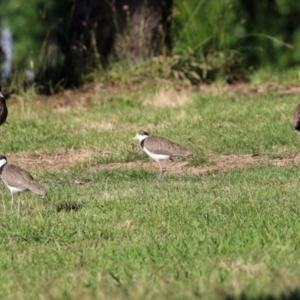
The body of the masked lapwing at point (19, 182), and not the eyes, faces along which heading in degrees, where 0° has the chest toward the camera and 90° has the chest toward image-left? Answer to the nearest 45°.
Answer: approximately 90°

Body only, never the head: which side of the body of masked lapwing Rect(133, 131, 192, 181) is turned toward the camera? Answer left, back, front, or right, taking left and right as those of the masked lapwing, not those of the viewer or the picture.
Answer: left

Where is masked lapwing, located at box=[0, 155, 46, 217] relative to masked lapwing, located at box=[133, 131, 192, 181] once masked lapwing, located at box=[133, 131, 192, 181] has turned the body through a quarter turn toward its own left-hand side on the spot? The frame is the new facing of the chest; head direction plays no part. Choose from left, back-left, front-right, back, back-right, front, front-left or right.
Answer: front-right
